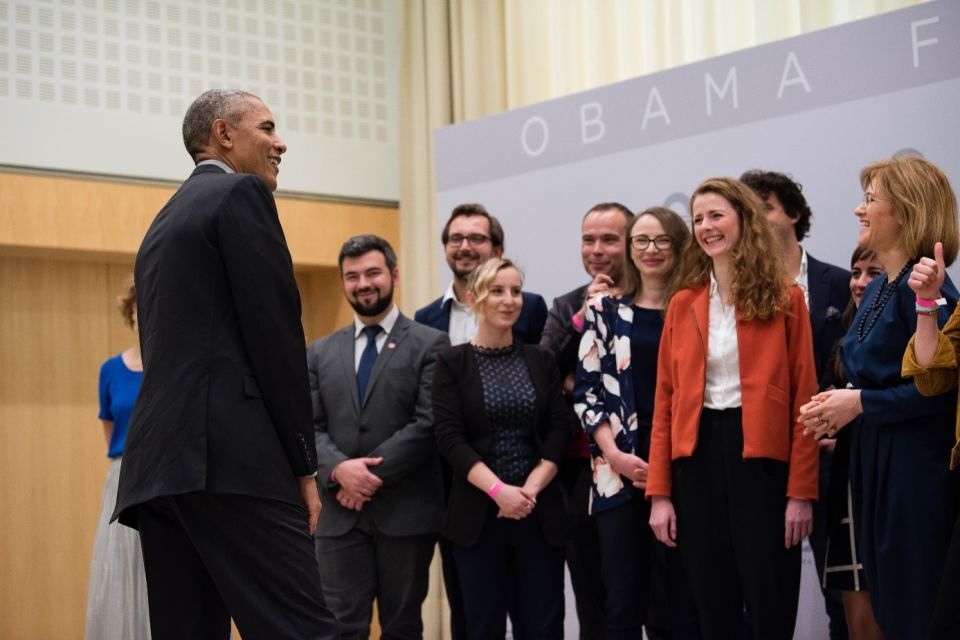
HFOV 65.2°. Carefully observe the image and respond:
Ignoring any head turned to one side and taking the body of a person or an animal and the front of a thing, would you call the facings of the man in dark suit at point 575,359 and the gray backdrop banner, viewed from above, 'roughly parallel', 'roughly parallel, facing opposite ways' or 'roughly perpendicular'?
roughly parallel

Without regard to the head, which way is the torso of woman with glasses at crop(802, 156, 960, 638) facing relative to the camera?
to the viewer's left

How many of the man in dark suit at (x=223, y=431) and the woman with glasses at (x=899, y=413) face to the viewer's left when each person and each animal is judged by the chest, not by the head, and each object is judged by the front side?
1

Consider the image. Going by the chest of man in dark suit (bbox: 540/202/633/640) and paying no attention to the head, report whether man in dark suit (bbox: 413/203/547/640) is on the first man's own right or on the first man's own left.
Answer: on the first man's own right

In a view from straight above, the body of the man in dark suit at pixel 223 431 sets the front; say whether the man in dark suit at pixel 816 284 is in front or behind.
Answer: in front

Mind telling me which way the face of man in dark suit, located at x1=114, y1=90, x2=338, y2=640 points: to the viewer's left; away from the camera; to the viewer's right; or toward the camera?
to the viewer's right

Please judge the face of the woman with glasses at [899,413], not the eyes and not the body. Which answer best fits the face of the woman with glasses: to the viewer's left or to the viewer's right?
to the viewer's left

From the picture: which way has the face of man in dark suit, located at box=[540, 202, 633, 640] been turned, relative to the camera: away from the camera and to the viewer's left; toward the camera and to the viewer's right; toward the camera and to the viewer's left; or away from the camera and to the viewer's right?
toward the camera and to the viewer's left

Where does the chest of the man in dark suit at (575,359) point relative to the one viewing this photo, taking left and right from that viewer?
facing the viewer and to the left of the viewer

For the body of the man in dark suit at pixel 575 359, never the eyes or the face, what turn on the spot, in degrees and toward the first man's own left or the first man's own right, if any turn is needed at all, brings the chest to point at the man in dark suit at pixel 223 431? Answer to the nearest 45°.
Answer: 0° — they already face them

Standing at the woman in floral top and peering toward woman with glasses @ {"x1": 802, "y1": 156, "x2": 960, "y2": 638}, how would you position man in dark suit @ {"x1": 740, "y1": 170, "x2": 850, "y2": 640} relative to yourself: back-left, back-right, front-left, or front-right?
front-left

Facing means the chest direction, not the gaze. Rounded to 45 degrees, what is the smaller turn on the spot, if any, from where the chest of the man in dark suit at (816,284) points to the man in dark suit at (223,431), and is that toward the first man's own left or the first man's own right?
0° — they already face them

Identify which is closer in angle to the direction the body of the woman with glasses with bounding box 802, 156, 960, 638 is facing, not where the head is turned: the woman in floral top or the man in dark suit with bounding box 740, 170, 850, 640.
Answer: the woman in floral top

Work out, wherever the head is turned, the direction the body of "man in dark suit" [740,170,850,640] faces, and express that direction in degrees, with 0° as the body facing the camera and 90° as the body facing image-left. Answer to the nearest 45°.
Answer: approximately 45°

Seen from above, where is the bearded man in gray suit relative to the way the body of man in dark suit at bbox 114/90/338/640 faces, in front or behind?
in front
